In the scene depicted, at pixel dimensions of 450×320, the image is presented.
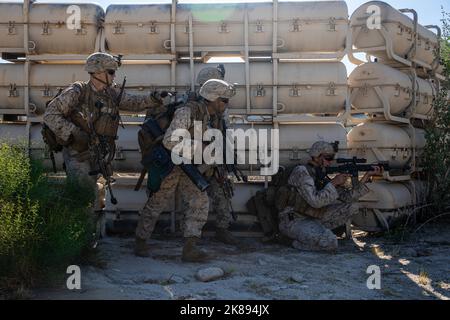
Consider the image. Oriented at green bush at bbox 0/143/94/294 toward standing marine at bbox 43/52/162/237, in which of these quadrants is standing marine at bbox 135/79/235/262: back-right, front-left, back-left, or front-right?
front-right

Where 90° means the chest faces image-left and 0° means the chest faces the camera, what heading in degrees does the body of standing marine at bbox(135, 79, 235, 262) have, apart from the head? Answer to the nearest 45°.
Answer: approximately 270°

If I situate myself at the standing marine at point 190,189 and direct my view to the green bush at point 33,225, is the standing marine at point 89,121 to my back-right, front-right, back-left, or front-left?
front-right

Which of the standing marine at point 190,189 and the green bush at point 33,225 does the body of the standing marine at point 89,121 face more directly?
the standing marine

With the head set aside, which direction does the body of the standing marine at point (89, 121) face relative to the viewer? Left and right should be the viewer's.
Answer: facing the viewer and to the right of the viewer

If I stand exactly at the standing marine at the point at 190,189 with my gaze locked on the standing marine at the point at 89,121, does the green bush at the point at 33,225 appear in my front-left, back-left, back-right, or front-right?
front-left

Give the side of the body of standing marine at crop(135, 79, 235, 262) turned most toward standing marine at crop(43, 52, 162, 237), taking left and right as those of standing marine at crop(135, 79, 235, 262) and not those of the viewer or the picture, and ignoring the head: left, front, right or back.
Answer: back

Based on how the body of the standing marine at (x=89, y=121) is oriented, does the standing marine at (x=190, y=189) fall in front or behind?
in front

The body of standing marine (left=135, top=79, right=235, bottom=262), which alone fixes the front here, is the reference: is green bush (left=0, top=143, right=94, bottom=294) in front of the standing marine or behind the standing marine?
behind

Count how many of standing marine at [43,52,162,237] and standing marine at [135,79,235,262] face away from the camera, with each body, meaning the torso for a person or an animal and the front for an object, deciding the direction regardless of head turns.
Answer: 0

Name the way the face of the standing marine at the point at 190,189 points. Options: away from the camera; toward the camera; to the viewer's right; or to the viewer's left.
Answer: to the viewer's right

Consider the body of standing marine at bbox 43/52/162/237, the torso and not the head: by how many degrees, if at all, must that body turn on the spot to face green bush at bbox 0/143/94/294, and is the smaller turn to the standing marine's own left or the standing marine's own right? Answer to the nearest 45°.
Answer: approximately 45° to the standing marine's own right
